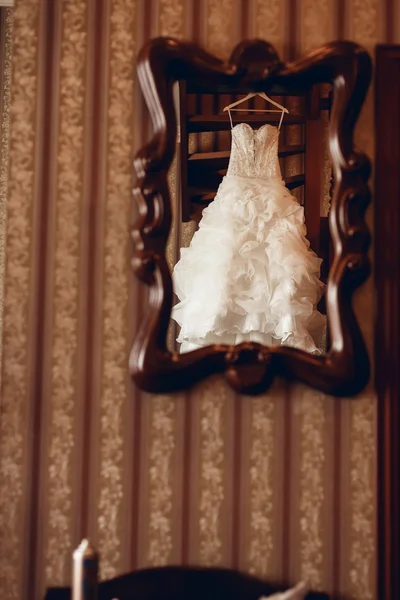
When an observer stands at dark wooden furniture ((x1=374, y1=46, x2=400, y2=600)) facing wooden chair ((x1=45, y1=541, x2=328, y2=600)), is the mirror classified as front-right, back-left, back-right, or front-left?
front-right

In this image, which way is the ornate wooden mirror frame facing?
toward the camera
